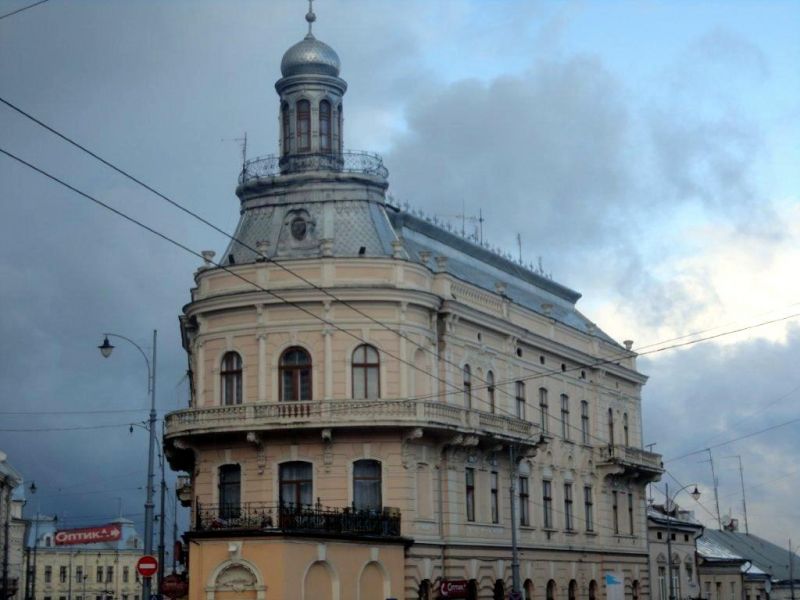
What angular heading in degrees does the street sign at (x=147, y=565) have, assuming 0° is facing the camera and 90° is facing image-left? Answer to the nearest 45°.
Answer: approximately 0°
